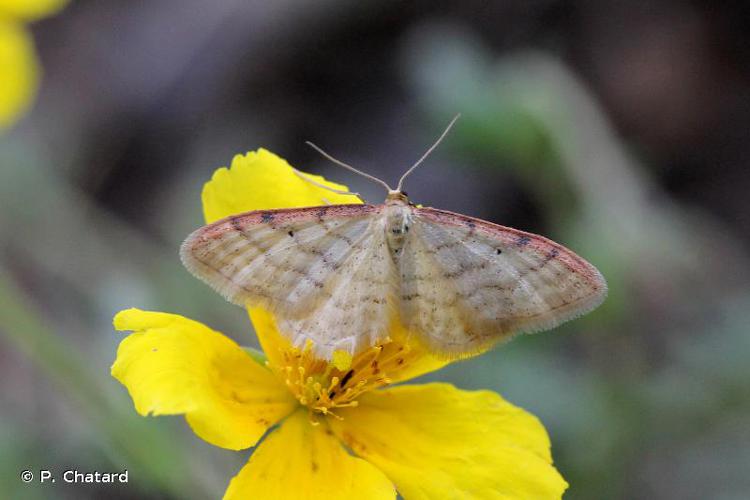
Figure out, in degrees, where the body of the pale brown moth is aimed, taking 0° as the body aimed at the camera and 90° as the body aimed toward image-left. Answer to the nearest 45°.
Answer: approximately 180°

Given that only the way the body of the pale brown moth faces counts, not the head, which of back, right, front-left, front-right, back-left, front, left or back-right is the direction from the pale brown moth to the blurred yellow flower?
front-left
